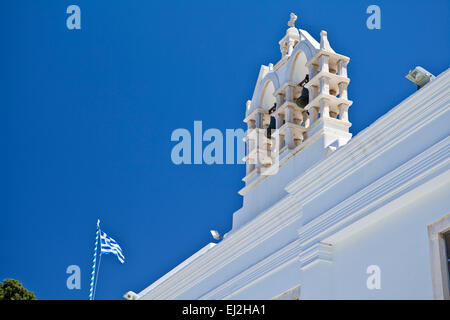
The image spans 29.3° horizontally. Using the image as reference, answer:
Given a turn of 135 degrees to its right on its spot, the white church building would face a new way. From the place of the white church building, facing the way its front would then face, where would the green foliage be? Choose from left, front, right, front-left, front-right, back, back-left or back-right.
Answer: front-left

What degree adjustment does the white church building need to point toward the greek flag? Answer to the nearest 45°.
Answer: approximately 90° to its right
